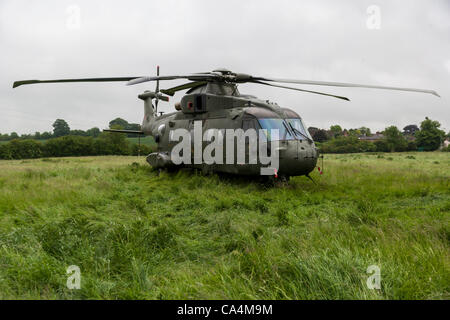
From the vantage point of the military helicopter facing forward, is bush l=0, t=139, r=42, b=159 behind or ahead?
behind

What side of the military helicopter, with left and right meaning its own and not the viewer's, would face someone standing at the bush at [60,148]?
back

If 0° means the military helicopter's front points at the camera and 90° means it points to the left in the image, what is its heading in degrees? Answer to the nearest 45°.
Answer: approximately 315°

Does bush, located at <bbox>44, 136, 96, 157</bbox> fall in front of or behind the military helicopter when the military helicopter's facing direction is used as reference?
behind
